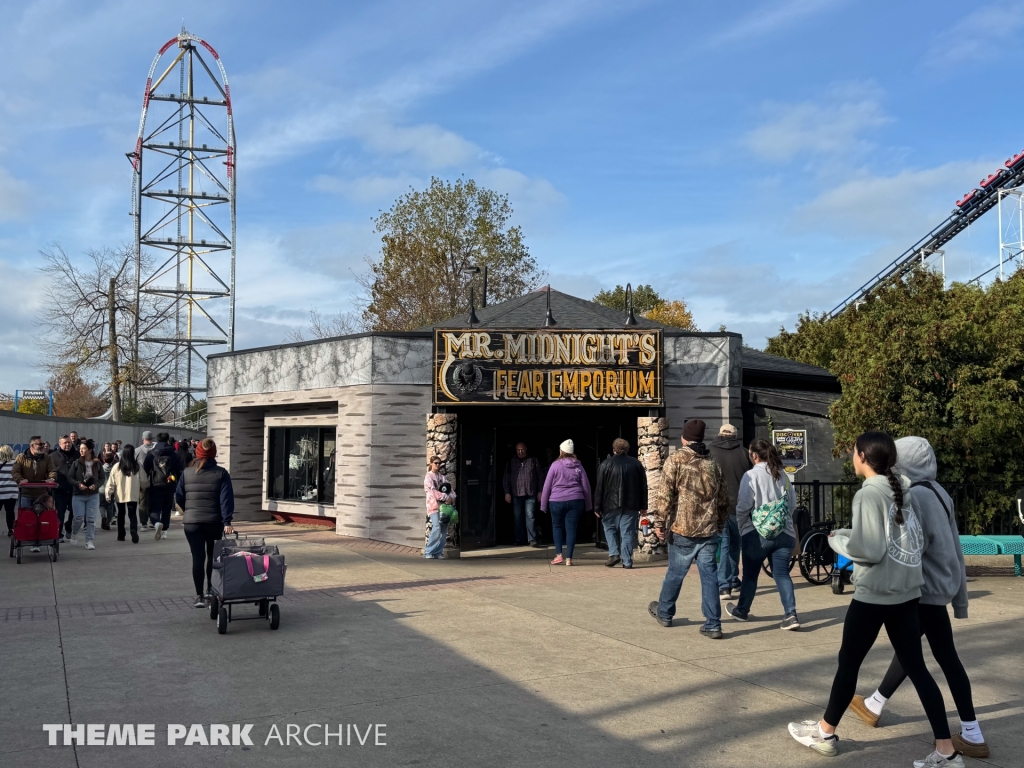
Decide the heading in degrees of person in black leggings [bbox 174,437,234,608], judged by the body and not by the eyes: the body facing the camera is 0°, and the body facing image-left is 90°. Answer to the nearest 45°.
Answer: approximately 180°

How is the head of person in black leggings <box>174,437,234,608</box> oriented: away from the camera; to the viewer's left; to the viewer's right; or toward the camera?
away from the camera

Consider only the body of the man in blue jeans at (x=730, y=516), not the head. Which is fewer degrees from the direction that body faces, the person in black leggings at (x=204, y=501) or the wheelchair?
the wheelchair

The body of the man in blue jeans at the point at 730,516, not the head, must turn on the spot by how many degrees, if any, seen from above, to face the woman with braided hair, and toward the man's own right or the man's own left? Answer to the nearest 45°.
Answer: approximately 180°

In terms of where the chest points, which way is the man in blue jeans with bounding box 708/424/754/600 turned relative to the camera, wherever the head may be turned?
away from the camera

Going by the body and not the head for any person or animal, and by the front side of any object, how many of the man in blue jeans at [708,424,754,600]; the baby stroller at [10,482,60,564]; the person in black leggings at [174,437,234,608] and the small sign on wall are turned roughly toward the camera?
2

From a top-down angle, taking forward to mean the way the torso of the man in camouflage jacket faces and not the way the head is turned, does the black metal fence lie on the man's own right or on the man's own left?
on the man's own right

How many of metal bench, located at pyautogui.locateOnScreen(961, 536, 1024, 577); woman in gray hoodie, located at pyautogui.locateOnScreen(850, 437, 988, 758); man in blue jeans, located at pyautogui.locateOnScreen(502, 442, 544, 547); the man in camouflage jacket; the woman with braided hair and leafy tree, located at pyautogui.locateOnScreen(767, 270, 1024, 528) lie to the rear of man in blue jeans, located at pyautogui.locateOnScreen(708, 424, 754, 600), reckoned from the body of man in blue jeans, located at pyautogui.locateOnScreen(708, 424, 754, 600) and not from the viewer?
3

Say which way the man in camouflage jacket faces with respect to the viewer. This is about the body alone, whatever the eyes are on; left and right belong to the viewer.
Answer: facing away from the viewer and to the left of the viewer

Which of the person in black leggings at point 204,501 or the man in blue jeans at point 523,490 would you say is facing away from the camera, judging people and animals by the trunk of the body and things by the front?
the person in black leggings

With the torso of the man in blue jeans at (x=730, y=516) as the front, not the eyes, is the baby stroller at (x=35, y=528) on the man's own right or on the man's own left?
on the man's own left
